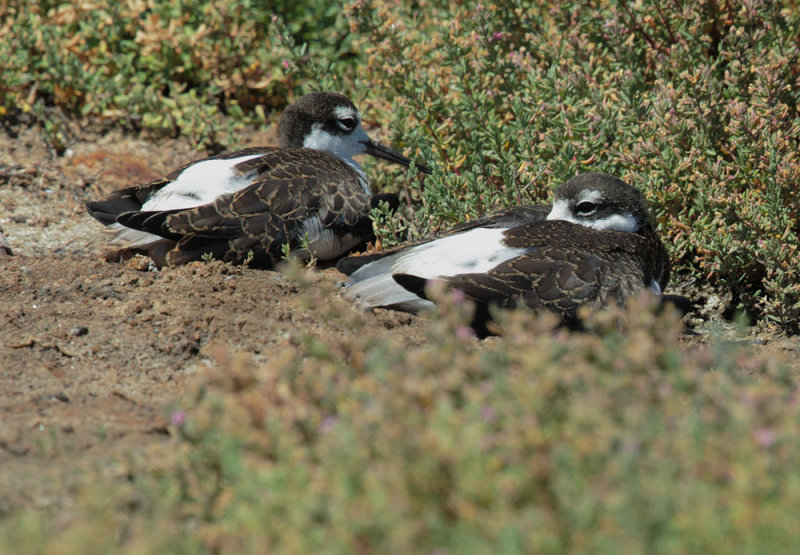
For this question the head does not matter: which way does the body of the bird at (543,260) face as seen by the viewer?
to the viewer's right

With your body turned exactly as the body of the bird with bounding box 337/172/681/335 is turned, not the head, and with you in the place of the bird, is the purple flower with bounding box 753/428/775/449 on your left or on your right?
on your right

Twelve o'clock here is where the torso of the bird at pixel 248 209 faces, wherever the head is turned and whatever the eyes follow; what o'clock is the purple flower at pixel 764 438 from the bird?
The purple flower is roughly at 2 o'clock from the bird.

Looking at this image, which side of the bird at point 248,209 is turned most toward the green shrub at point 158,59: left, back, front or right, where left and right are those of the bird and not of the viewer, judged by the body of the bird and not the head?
left

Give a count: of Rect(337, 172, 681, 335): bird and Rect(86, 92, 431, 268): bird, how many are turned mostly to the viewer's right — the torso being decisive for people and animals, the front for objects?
2

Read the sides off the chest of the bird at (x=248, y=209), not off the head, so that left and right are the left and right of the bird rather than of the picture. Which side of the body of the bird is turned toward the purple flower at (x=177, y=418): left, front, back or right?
right

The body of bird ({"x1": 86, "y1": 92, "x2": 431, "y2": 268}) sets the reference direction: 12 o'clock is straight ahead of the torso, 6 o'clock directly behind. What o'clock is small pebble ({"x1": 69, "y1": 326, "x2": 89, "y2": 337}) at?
The small pebble is roughly at 4 o'clock from the bird.

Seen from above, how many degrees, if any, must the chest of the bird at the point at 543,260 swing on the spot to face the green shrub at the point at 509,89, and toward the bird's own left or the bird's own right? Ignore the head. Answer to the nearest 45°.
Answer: approximately 90° to the bird's own left

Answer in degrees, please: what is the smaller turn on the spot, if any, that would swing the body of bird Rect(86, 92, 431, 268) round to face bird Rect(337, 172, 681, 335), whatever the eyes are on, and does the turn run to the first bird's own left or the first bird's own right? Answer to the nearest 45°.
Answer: approximately 45° to the first bird's own right

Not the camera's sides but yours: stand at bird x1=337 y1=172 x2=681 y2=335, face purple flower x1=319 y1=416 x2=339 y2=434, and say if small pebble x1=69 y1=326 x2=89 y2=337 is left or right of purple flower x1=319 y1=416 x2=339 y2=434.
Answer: right

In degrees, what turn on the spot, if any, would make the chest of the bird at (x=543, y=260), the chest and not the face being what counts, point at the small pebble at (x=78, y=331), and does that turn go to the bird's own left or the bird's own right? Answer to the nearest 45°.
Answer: approximately 180°

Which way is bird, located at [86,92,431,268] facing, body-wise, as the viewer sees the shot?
to the viewer's right

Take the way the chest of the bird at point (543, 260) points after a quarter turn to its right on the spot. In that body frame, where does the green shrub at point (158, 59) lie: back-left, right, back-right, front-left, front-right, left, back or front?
back-right
